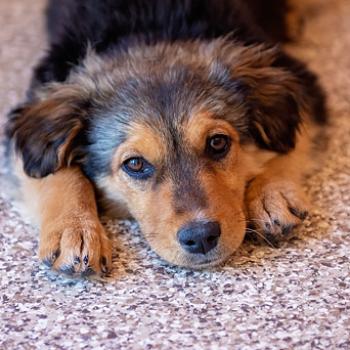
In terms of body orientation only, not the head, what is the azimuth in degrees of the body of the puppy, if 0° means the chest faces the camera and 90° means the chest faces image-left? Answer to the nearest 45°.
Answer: approximately 0°
